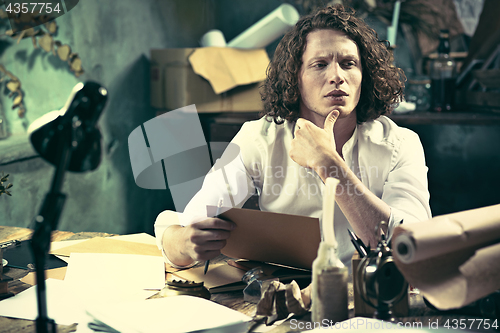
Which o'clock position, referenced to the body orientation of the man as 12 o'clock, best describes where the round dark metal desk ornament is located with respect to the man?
The round dark metal desk ornament is roughly at 12 o'clock from the man.

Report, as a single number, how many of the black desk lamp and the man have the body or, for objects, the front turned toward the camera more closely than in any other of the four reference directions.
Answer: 1

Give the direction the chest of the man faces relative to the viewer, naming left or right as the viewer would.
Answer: facing the viewer

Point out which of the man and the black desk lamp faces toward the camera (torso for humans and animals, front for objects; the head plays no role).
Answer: the man

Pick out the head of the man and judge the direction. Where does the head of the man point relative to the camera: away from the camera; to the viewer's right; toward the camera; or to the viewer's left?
toward the camera

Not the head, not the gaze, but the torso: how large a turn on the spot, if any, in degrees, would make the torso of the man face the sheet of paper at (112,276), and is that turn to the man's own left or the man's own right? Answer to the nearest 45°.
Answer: approximately 45° to the man's own right

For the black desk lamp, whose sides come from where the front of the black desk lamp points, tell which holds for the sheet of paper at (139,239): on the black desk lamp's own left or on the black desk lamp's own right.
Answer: on the black desk lamp's own right
